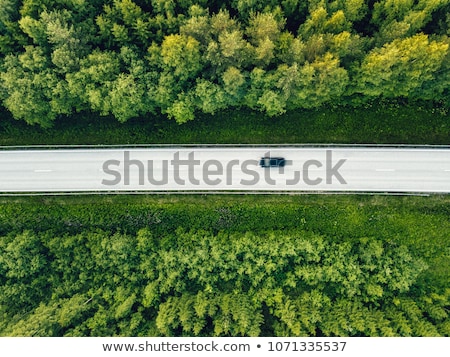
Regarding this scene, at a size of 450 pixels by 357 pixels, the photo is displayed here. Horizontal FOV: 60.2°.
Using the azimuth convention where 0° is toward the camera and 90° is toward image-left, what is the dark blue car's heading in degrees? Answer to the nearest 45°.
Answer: approximately 90°
